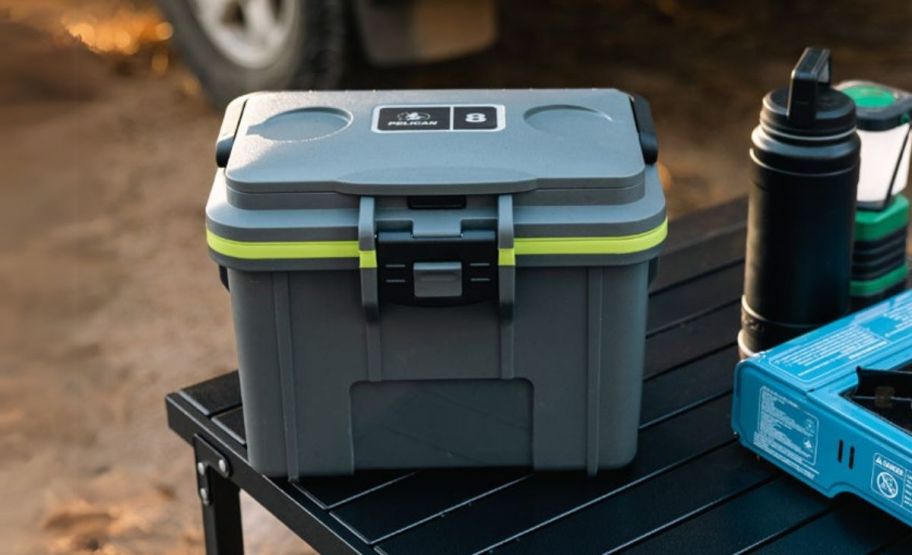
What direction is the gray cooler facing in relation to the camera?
toward the camera
